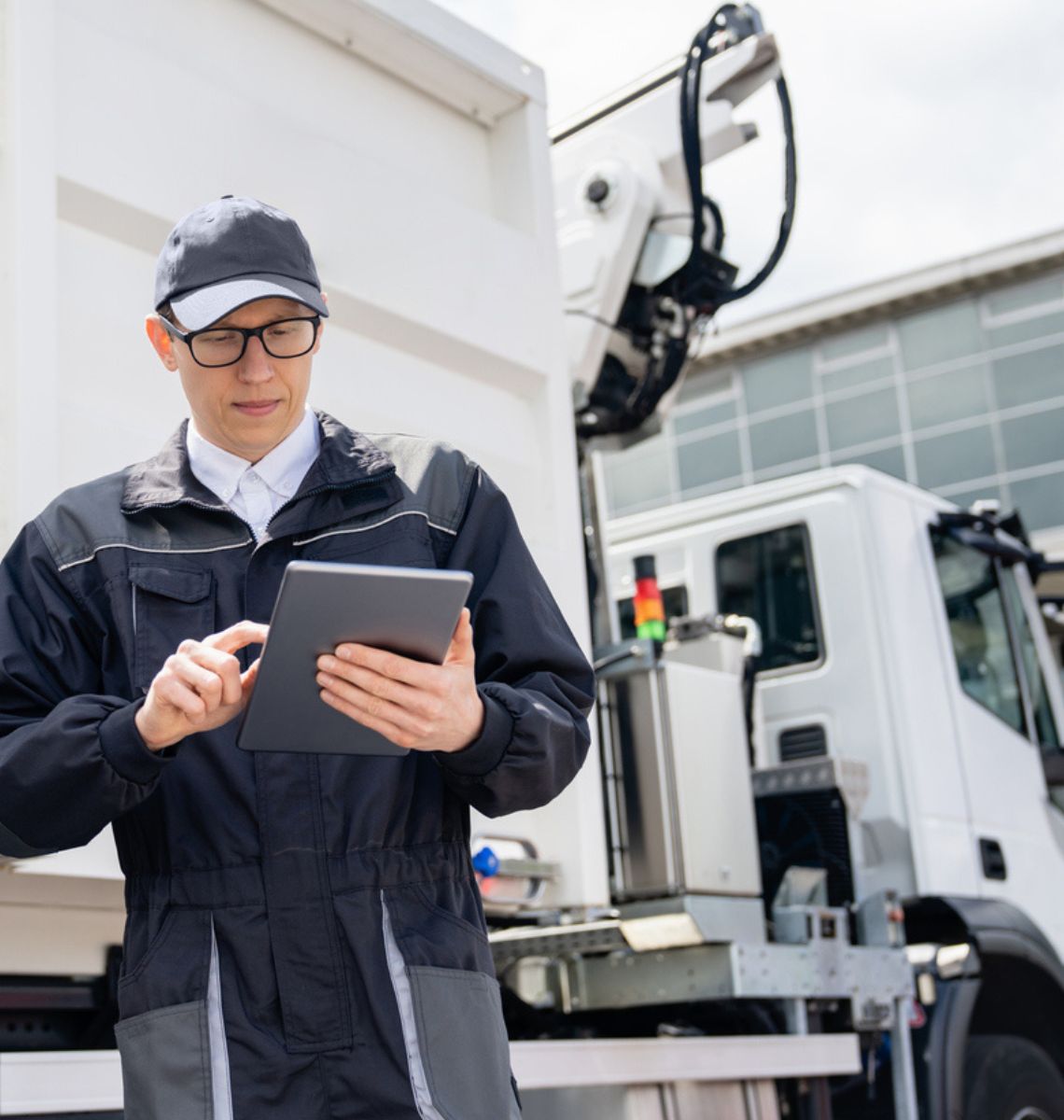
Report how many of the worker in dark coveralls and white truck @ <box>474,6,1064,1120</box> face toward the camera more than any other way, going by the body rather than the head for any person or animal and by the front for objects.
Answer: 1

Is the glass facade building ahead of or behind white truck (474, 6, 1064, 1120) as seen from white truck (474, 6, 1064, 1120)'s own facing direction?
ahead

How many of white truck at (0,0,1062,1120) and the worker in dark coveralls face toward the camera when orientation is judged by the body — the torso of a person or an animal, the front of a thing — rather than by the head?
1

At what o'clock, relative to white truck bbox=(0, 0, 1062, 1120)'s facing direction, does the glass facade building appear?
The glass facade building is roughly at 11 o'clock from the white truck.

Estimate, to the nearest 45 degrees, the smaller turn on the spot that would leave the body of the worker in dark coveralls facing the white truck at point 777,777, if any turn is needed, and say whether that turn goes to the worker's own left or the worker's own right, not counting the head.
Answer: approximately 135° to the worker's own left

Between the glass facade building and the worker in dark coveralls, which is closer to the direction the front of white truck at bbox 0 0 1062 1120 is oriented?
the glass facade building

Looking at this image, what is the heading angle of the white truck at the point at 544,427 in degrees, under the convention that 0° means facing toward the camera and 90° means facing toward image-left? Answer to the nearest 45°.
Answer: approximately 225°

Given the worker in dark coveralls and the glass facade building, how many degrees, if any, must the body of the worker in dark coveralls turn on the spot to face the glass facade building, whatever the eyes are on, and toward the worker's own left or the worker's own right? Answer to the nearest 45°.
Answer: approximately 135° to the worker's own left

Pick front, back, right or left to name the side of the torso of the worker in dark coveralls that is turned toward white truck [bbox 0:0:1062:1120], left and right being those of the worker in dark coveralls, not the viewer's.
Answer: back

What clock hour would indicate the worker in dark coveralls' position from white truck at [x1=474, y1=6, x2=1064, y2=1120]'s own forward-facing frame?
The worker in dark coveralls is roughly at 5 o'clock from the white truck.

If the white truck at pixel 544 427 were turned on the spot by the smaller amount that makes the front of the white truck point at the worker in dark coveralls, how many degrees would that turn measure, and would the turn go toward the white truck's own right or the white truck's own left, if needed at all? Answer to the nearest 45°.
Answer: approximately 135° to the white truck's own right
